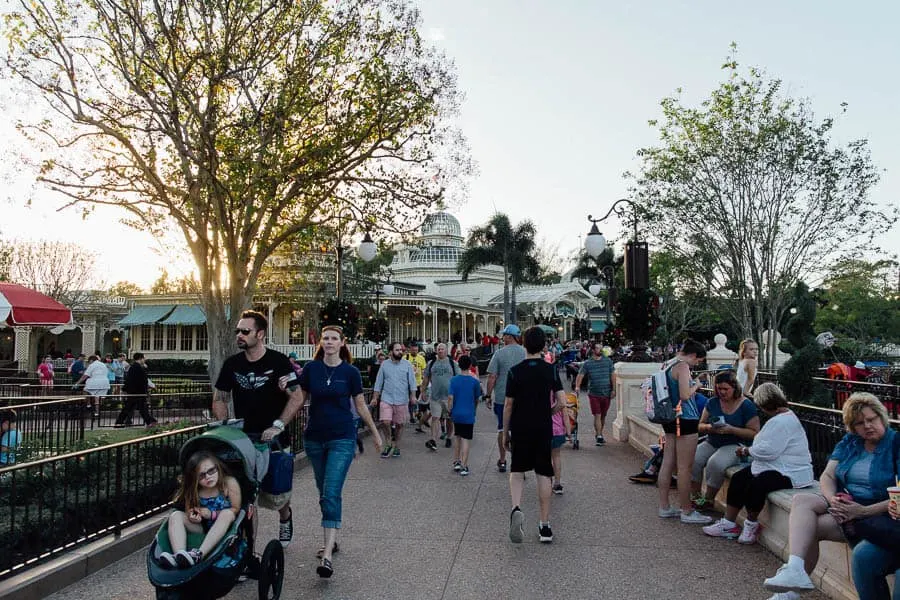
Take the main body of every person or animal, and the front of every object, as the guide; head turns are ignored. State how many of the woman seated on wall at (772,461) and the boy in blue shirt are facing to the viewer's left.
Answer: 1

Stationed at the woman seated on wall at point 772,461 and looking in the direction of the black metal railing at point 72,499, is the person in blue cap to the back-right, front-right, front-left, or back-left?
front-right

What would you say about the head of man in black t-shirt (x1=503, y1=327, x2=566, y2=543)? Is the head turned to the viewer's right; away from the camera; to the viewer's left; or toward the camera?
away from the camera

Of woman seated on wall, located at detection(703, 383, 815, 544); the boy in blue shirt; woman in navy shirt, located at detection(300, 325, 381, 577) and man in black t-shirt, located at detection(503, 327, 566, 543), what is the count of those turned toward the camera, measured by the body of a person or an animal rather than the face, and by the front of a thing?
1

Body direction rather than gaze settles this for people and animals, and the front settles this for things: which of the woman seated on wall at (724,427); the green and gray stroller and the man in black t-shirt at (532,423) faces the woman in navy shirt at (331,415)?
the woman seated on wall

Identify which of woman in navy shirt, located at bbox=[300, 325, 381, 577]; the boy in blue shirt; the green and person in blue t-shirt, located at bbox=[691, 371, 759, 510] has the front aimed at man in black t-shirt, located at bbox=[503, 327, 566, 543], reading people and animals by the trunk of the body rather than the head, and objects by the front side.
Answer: the woman seated on wall

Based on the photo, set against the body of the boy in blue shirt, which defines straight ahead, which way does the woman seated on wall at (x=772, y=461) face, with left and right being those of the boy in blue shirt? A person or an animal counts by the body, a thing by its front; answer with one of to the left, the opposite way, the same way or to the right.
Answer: to the left

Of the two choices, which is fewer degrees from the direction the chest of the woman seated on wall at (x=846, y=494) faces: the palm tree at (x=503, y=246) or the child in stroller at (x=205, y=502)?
the child in stroller

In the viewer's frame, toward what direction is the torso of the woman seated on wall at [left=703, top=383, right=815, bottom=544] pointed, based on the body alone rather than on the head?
to the viewer's left

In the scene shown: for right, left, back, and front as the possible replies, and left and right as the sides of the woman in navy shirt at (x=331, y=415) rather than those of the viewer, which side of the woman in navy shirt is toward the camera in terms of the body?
front

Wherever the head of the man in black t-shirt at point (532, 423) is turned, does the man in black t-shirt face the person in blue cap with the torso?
yes

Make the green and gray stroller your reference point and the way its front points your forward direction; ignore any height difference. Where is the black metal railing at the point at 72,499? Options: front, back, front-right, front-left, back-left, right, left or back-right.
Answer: right

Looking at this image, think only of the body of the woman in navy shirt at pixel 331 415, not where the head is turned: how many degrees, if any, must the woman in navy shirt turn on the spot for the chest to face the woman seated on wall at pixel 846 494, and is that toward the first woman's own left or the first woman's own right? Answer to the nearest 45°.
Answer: approximately 45° to the first woman's own left

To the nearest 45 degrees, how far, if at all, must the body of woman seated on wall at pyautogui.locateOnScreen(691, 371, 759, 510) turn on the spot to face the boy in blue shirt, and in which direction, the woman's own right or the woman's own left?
approximately 90° to the woman's own right

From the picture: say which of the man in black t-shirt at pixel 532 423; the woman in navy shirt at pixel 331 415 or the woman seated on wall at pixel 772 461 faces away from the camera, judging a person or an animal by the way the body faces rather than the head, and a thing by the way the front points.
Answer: the man in black t-shirt

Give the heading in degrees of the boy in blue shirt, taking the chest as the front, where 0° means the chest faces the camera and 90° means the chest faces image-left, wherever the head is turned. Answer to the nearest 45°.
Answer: approximately 180°

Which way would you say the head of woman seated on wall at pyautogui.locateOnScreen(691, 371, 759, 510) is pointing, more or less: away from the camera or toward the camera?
toward the camera

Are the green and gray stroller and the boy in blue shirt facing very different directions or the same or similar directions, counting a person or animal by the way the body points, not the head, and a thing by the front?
very different directions

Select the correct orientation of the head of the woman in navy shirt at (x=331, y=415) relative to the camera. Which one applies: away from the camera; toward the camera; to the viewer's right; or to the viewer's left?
toward the camera

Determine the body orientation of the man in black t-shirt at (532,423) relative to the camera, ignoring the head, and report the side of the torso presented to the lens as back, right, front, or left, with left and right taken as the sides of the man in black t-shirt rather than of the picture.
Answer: back

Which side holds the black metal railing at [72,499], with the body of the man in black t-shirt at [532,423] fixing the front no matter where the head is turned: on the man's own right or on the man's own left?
on the man's own left

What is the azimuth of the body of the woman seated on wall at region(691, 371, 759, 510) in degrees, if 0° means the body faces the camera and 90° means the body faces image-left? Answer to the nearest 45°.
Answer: approximately 45°
